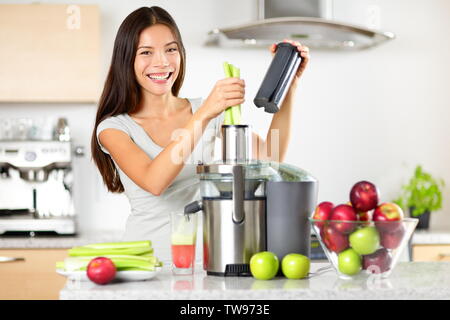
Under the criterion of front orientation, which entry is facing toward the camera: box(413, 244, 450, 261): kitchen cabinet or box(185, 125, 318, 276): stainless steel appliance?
the kitchen cabinet

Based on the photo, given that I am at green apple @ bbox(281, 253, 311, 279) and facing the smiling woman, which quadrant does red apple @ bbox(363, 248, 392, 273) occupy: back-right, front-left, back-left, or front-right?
back-right

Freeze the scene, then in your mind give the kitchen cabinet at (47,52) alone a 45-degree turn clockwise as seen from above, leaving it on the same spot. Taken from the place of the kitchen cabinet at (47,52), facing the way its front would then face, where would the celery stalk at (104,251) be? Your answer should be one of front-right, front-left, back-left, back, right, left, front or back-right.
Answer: front-left

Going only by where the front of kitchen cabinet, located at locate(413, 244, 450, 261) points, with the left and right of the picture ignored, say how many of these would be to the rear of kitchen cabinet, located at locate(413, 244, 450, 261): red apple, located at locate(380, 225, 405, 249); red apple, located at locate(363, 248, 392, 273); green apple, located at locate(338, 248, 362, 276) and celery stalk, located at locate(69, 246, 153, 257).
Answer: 0

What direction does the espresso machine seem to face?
toward the camera

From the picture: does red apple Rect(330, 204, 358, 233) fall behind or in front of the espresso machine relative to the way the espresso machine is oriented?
in front

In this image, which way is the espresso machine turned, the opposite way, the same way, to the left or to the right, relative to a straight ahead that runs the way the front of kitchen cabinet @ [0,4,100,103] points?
the same way

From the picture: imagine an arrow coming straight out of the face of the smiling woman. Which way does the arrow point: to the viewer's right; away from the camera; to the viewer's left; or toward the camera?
toward the camera

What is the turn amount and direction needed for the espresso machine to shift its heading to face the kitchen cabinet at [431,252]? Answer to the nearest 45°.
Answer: approximately 90° to its left

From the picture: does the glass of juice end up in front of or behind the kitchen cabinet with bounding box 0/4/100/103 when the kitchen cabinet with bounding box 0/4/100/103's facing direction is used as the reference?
in front

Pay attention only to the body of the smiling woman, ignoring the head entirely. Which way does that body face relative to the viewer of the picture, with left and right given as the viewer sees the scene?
facing the viewer and to the right of the viewer

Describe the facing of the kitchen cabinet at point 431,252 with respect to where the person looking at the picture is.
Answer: facing the viewer

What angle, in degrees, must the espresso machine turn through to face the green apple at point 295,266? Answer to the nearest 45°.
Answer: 0° — it already faces it

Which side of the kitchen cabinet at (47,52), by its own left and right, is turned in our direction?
front
